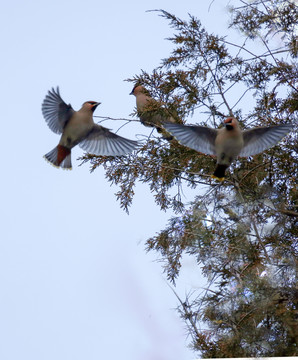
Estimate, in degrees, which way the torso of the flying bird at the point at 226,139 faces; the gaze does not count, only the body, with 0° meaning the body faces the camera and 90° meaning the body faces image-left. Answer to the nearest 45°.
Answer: approximately 0°

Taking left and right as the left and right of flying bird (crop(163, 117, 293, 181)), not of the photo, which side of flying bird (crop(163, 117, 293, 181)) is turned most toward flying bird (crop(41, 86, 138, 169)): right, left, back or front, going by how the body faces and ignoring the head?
right

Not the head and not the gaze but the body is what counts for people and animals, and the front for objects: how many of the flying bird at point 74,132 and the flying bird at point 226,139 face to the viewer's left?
0

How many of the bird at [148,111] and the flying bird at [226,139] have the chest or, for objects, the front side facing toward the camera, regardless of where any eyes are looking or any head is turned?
1

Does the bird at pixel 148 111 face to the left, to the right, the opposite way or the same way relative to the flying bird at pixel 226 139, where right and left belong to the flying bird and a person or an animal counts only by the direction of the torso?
to the right

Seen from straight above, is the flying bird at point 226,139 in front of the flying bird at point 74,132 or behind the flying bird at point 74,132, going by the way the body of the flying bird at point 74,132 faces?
in front

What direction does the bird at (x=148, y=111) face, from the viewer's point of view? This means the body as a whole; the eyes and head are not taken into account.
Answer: to the viewer's left

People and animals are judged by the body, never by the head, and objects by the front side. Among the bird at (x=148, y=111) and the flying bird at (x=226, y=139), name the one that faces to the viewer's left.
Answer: the bird

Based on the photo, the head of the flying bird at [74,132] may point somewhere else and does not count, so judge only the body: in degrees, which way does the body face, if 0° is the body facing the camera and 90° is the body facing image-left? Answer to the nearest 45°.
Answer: approximately 315°
